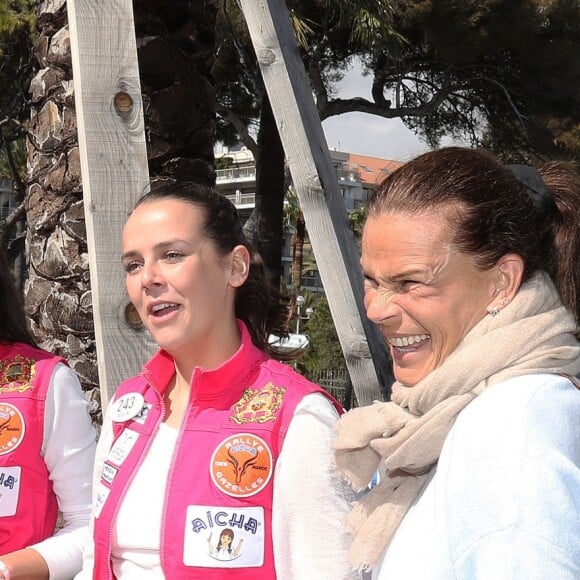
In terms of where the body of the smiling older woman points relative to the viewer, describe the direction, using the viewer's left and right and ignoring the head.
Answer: facing to the left of the viewer

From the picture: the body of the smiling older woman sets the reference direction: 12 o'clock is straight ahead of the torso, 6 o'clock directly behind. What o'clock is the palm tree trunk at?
The palm tree trunk is roughly at 2 o'clock from the smiling older woman.

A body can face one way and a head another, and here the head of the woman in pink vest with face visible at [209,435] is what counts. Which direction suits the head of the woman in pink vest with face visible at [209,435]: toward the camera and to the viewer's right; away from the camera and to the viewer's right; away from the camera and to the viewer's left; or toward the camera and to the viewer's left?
toward the camera and to the viewer's left

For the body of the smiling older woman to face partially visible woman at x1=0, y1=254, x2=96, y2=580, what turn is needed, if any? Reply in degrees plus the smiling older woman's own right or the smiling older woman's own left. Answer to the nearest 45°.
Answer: approximately 45° to the smiling older woman's own right

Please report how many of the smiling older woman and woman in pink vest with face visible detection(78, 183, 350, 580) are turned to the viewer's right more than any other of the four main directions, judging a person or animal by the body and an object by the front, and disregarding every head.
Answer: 0

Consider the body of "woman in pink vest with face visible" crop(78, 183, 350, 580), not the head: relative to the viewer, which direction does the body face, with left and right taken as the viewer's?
facing the viewer and to the left of the viewer

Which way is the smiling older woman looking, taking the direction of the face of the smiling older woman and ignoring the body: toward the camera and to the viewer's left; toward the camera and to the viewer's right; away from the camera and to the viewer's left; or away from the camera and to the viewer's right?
toward the camera and to the viewer's left
